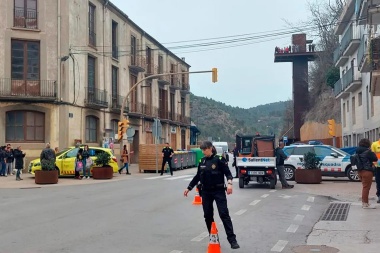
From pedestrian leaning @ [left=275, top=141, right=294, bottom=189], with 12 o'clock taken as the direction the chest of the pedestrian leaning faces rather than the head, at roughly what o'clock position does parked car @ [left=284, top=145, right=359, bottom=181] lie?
The parked car is roughly at 10 o'clock from the pedestrian leaning.

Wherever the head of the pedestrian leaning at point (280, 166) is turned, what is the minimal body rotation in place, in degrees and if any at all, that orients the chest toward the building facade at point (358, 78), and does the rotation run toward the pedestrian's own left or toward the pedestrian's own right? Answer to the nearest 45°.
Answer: approximately 90° to the pedestrian's own left

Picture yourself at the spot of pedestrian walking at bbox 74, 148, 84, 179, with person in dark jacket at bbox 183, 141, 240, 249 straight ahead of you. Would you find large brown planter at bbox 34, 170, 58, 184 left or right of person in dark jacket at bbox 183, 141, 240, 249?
right

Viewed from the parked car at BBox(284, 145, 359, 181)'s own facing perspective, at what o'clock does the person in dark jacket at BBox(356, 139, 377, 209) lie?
The person in dark jacket is roughly at 3 o'clock from the parked car.

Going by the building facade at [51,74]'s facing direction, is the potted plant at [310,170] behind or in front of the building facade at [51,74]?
in front

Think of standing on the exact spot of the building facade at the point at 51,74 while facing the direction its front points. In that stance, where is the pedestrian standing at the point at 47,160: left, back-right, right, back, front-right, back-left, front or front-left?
front-right

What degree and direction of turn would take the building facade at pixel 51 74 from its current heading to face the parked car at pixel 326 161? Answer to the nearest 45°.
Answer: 0° — it already faces it

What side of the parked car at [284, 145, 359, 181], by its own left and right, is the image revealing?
right

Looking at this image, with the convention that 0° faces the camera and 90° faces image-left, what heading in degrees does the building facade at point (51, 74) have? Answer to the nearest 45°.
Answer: approximately 315°

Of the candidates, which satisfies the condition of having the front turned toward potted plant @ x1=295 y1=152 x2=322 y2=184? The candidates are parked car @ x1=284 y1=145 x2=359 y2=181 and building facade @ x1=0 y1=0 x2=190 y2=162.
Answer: the building facade

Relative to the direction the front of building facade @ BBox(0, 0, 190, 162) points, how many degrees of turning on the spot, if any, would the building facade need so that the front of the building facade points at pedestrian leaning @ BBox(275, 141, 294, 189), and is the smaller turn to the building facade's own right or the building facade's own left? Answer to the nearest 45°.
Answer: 0° — it already faces them
